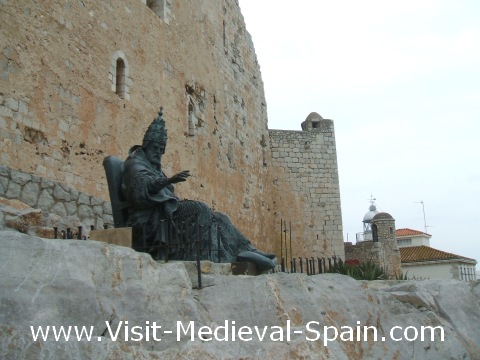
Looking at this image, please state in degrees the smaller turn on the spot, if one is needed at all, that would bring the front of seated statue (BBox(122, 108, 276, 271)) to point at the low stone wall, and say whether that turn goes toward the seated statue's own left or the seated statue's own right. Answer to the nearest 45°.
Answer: approximately 135° to the seated statue's own left

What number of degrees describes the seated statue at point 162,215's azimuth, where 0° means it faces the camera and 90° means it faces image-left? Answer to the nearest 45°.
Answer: approximately 270°

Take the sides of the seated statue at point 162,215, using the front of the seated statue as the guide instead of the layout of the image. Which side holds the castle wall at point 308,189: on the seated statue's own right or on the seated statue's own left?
on the seated statue's own left

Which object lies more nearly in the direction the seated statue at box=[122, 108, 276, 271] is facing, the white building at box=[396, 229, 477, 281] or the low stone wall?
the white building

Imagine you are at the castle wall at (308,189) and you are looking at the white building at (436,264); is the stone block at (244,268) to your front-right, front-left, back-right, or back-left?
back-right

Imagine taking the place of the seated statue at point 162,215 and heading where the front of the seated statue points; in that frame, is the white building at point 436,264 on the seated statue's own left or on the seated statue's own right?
on the seated statue's own left

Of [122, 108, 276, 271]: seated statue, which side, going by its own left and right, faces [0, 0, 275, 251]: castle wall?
left
